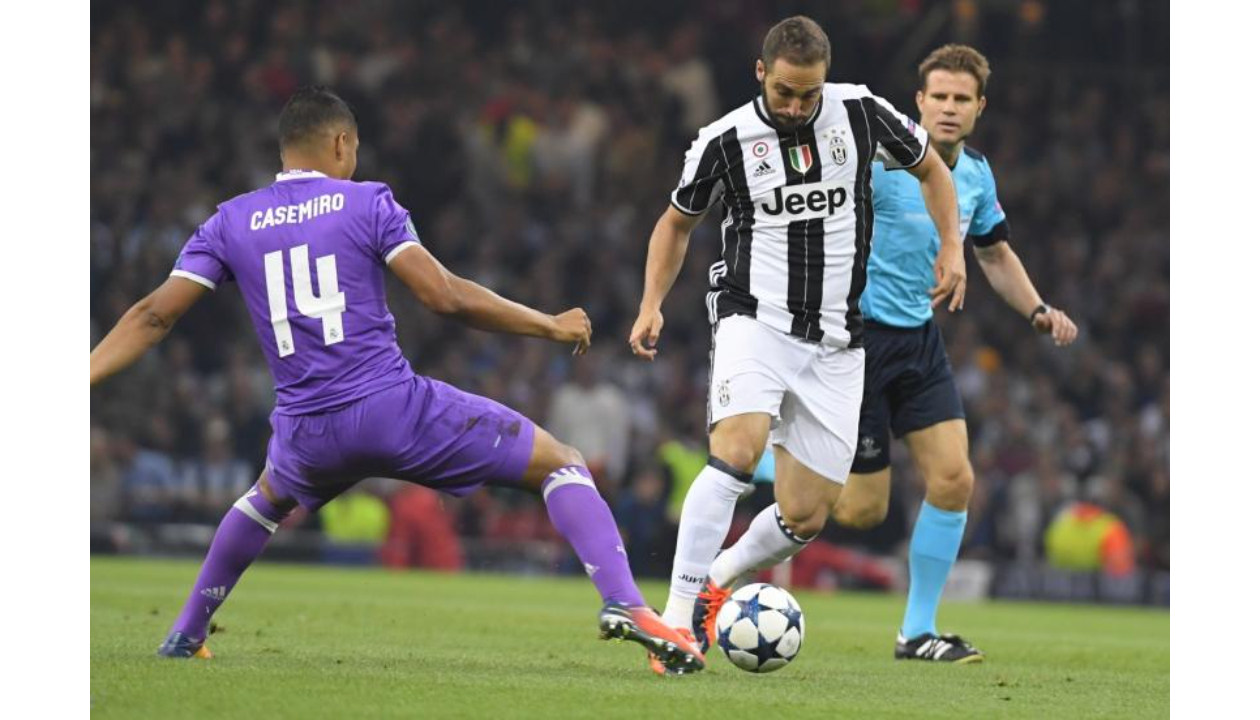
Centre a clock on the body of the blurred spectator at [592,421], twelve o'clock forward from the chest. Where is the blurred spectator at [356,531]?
the blurred spectator at [356,531] is roughly at 3 o'clock from the blurred spectator at [592,421].

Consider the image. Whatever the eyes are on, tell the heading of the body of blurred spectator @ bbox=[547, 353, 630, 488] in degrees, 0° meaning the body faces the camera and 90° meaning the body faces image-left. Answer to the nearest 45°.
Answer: approximately 0°

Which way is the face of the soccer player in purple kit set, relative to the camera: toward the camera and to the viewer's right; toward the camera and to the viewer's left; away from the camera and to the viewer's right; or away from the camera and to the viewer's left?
away from the camera and to the viewer's right

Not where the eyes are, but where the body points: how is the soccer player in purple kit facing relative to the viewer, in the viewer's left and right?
facing away from the viewer

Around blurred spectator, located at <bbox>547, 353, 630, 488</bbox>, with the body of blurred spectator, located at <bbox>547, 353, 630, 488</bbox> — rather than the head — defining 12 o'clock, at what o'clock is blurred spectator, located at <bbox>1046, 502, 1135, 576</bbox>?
blurred spectator, located at <bbox>1046, 502, 1135, 576</bbox> is roughly at 9 o'clock from blurred spectator, located at <bbox>547, 353, 630, 488</bbox>.

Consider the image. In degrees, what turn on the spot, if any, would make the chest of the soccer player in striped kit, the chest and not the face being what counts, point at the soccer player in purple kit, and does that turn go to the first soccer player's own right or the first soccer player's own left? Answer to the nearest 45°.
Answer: approximately 45° to the first soccer player's own right

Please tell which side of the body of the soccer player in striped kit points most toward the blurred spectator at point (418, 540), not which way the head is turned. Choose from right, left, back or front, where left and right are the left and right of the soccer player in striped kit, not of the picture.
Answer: back
